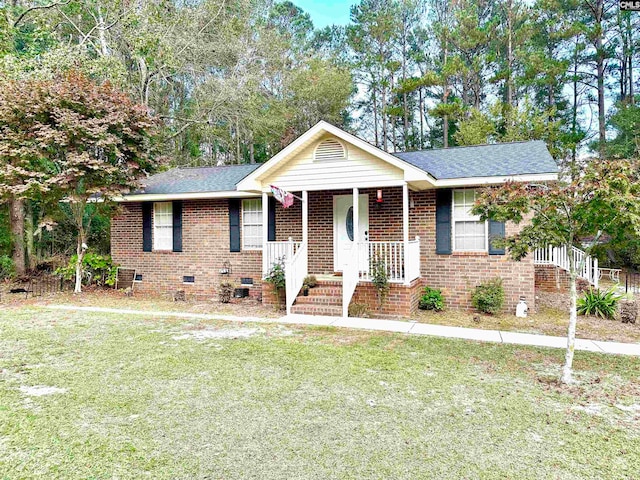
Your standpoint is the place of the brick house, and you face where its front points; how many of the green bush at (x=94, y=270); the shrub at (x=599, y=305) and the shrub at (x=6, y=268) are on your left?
1

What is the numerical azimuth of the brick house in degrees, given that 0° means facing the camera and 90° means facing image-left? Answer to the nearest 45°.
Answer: approximately 0°

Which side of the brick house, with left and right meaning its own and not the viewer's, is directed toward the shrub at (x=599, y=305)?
left

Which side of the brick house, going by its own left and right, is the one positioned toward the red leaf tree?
right

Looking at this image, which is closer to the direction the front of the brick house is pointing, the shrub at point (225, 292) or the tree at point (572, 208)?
the tree

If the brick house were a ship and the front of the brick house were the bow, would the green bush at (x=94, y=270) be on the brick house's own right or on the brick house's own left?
on the brick house's own right
